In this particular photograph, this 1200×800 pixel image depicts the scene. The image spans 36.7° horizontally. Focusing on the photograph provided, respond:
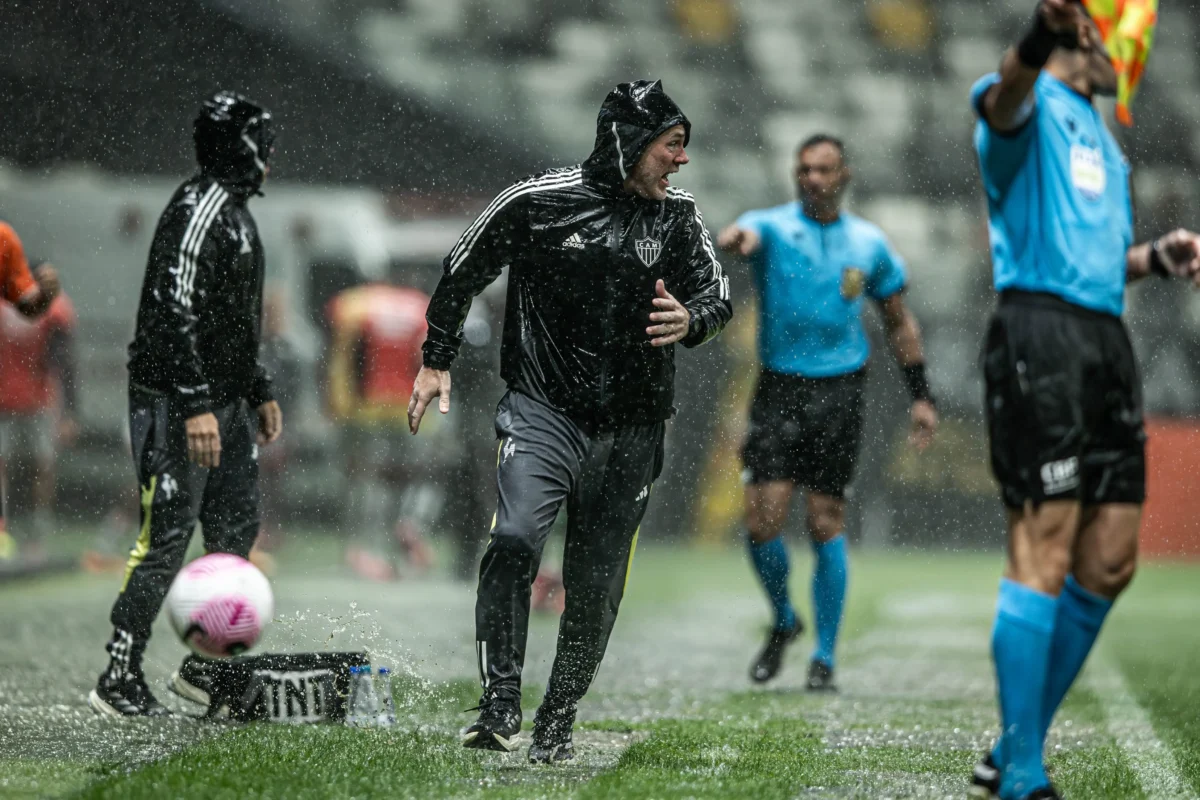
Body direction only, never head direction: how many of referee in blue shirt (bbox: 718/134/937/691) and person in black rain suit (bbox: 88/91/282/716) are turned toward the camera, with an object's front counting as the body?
1

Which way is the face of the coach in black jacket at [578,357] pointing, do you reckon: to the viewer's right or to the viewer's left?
to the viewer's right

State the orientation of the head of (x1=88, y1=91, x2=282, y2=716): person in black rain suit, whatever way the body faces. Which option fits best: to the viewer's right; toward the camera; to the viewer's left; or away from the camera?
to the viewer's right

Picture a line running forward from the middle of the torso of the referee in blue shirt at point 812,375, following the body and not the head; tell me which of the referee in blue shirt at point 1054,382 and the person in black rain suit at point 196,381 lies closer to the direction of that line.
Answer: the referee in blue shirt

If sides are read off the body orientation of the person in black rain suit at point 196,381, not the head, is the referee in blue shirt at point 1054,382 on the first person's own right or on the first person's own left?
on the first person's own right

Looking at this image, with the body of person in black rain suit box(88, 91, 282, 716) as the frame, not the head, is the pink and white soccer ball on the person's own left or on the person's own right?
on the person's own right

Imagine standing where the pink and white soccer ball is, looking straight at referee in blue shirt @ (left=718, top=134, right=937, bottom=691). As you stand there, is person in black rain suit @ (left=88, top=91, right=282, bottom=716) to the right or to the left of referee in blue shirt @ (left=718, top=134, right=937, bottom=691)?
left

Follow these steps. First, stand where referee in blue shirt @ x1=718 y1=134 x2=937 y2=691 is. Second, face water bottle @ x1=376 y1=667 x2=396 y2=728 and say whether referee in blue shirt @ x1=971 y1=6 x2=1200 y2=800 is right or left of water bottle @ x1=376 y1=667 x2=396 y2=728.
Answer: left

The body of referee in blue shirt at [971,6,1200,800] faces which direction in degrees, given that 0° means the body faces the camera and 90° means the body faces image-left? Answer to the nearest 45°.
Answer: approximately 315°

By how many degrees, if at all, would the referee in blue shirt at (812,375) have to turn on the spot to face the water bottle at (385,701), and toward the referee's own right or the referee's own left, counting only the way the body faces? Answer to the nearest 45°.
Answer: approximately 45° to the referee's own right

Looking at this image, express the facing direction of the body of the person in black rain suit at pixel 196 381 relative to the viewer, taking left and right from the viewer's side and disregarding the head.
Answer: facing to the right of the viewer
